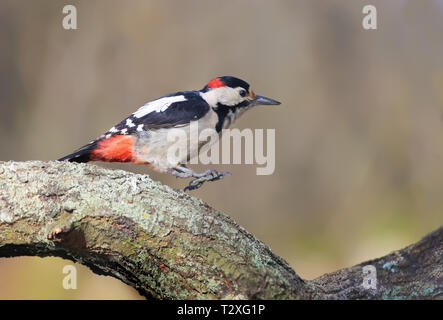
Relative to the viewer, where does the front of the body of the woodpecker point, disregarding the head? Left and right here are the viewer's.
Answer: facing to the right of the viewer
